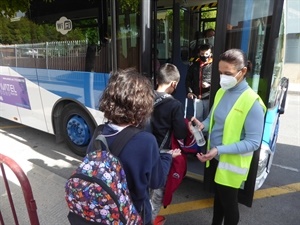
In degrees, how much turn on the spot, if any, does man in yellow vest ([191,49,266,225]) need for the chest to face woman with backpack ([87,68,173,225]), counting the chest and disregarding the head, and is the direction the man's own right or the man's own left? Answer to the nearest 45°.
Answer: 0° — they already face them

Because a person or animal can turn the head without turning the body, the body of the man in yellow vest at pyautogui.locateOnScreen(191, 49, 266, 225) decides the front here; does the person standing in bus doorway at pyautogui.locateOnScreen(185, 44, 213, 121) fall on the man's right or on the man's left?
on the man's right

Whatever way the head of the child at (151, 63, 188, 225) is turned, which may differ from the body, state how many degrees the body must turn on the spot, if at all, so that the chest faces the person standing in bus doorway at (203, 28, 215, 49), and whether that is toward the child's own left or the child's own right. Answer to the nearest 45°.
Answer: approximately 45° to the child's own left

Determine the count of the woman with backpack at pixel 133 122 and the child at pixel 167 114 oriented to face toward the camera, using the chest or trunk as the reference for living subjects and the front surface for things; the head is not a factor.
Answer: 0

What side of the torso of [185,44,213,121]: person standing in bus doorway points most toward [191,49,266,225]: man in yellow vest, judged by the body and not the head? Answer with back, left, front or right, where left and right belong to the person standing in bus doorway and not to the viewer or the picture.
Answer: front

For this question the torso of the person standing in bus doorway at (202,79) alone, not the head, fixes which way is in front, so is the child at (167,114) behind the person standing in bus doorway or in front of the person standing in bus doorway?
in front

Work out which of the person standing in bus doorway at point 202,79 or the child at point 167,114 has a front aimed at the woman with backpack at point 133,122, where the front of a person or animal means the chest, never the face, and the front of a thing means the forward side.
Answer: the person standing in bus doorway

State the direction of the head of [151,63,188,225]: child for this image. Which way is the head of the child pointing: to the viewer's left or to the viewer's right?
to the viewer's right

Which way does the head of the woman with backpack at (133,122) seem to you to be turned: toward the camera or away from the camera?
away from the camera

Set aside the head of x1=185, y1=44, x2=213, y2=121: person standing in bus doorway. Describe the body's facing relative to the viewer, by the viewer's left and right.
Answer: facing the viewer

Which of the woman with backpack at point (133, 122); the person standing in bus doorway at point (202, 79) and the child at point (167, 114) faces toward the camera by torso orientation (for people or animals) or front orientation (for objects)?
the person standing in bus doorway

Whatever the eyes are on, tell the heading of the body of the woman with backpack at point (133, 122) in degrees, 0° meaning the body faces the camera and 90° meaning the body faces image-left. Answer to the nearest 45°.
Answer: approximately 225°

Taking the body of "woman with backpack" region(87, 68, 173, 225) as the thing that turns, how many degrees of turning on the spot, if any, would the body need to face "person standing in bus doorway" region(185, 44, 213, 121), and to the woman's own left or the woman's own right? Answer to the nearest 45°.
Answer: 0° — they already face them

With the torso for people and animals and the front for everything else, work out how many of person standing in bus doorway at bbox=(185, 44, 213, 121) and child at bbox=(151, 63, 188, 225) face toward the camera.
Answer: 1

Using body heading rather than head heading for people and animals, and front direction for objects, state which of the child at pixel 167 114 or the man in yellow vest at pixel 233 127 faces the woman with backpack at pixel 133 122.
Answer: the man in yellow vest
